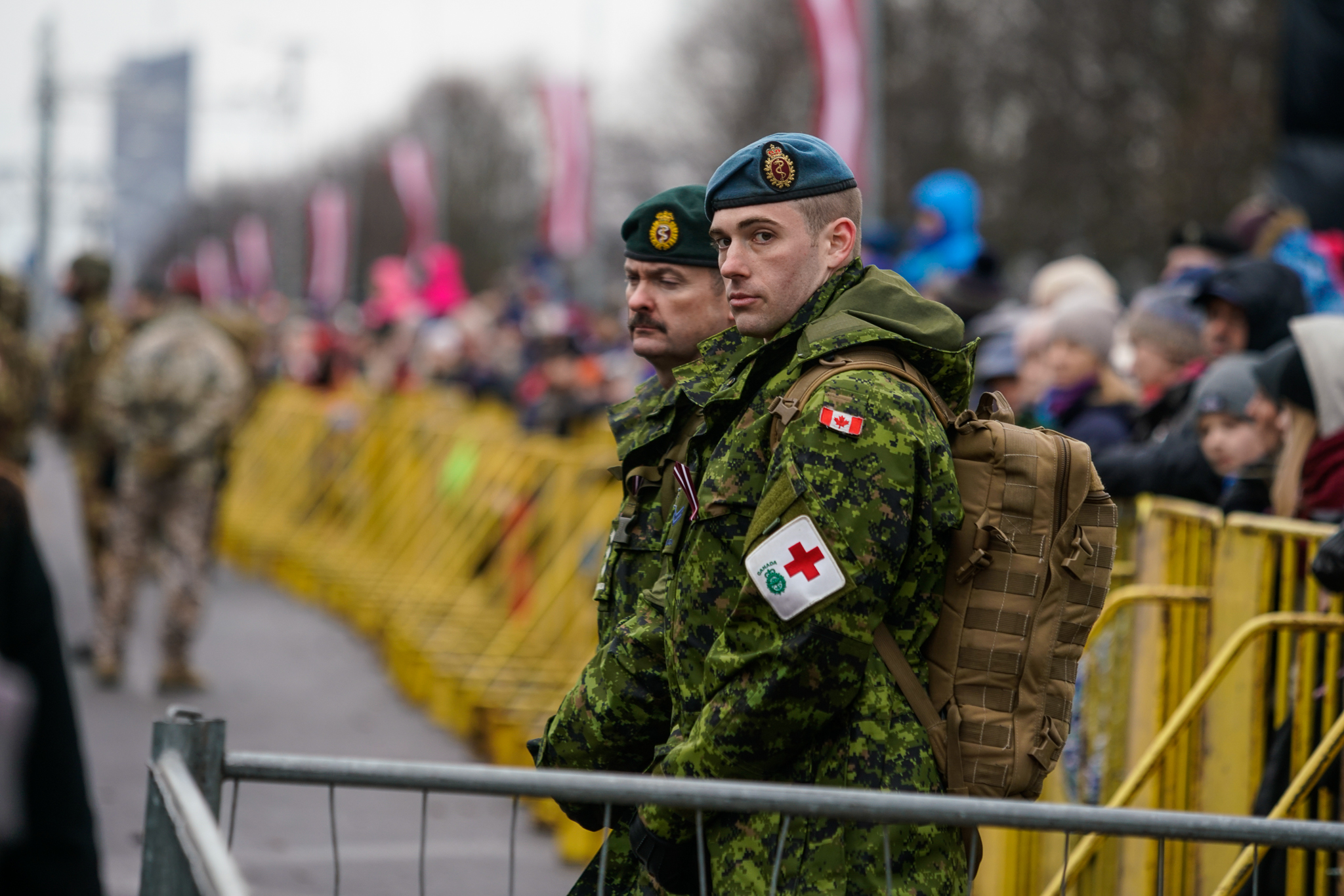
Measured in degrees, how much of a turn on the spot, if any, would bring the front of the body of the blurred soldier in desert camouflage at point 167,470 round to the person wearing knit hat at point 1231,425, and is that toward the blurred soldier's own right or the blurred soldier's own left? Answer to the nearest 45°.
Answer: approximately 135° to the blurred soldier's own right

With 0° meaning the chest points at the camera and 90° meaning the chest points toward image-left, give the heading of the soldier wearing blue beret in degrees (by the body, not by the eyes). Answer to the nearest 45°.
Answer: approximately 90°

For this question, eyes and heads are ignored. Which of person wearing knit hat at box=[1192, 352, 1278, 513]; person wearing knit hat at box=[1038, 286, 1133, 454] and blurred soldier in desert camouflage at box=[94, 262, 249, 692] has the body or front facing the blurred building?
the blurred soldier in desert camouflage

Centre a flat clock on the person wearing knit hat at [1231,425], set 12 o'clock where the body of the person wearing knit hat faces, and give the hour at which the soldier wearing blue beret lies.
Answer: The soldier wearing blue beret is roughly at 11 o'clock from the person wearing knit hat.

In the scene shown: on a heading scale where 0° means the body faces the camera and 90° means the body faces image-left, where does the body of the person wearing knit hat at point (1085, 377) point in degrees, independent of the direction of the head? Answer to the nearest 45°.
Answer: approximately 45°

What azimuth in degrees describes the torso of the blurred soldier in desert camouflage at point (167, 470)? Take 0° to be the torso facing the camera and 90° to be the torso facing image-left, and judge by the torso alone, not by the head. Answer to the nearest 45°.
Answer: approximately 180°

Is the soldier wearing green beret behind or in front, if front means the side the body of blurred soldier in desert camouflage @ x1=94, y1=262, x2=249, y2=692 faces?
behind
